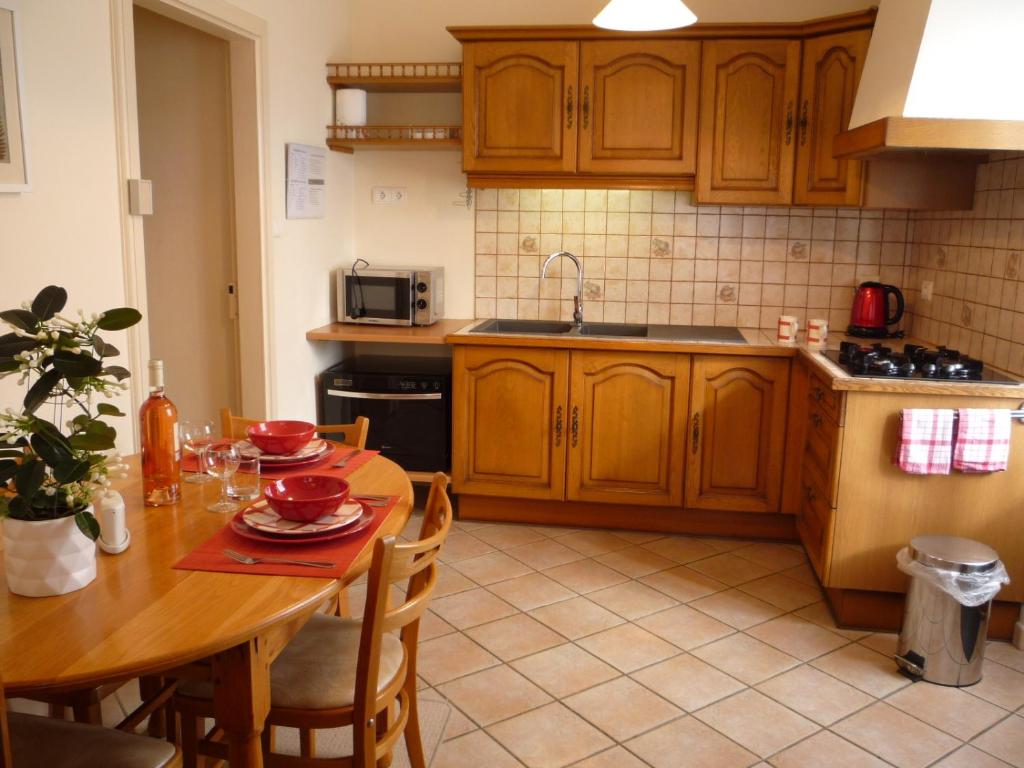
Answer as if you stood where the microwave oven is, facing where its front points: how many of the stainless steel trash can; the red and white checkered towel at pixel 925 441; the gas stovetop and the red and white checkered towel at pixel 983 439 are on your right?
0

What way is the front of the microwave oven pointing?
toward the camera

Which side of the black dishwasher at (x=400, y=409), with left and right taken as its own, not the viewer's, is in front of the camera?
front

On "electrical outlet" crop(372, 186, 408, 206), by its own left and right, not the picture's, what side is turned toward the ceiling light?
front

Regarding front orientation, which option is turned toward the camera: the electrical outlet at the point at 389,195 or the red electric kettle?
the electrical outlet

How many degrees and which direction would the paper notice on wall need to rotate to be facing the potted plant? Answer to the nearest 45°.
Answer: approximately 45° to its right

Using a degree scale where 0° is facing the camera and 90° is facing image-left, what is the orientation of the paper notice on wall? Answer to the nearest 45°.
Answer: approximately 315°

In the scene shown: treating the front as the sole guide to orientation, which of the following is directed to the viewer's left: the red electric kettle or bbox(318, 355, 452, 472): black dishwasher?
the red electric kettle

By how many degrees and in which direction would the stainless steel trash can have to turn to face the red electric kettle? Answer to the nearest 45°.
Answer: approximately 135° to its right

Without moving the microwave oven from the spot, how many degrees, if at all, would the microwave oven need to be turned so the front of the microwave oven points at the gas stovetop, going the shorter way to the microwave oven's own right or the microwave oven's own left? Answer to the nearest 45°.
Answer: approximately 45° to the microwave oven's own left

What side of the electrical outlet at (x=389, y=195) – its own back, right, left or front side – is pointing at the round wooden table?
front

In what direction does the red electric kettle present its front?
to the viewer's left

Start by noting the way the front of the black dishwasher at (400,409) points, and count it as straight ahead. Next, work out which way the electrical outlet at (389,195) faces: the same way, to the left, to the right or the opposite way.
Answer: the same way

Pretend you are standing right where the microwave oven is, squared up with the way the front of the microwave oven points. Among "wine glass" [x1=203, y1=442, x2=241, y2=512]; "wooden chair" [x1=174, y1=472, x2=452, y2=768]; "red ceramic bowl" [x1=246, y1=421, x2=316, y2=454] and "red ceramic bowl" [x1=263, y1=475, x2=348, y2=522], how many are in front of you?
4

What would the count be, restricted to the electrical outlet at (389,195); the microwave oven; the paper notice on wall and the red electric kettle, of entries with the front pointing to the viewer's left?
1

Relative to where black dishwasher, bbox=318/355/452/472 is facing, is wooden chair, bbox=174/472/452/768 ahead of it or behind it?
ahead

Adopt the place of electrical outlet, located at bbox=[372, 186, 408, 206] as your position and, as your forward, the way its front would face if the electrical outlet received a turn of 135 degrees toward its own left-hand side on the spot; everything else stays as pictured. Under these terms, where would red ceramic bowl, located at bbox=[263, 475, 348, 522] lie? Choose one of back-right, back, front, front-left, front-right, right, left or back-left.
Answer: back-right

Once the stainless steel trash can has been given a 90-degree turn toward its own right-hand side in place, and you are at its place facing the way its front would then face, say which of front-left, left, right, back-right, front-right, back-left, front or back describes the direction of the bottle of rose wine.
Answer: left

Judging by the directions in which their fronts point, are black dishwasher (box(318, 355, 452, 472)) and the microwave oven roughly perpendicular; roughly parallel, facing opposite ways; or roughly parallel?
roughly parallel

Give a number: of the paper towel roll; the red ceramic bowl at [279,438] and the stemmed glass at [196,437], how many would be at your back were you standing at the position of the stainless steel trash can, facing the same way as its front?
0
